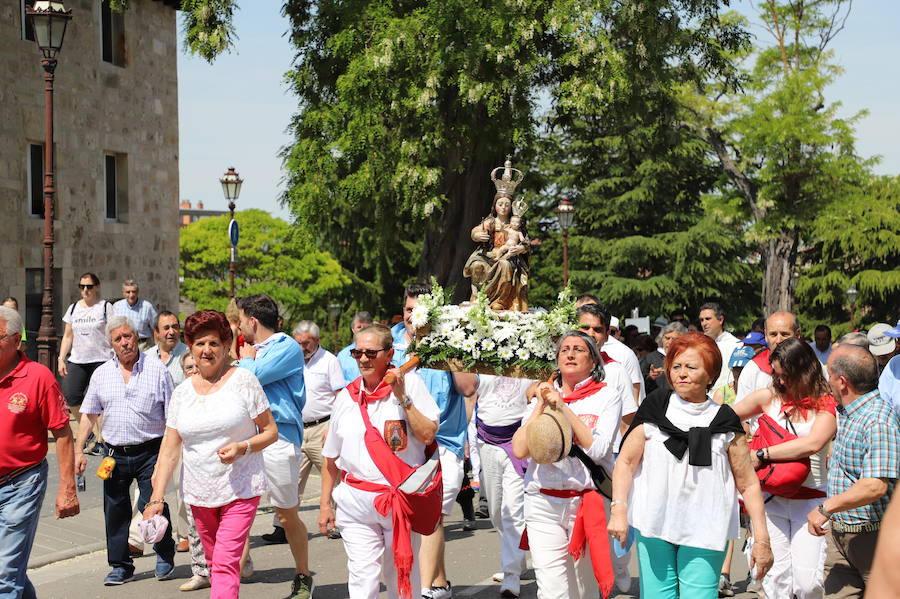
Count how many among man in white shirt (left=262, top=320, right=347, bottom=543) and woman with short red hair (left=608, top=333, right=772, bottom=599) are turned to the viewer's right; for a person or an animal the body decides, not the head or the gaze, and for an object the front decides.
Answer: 0

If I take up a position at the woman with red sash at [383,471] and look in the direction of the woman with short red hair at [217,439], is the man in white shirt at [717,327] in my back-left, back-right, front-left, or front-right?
back-right

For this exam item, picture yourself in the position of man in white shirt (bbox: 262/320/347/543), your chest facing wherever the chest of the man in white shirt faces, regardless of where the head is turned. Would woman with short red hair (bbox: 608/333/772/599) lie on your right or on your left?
on your left

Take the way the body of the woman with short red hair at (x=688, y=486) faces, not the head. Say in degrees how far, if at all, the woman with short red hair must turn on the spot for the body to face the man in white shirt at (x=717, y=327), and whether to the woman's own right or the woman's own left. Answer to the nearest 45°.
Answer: approximately 180°

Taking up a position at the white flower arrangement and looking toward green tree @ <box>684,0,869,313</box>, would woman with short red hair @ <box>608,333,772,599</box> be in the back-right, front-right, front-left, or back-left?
back-right

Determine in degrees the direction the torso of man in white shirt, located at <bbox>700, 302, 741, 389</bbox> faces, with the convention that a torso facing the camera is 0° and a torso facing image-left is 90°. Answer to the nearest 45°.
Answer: approximately 45°

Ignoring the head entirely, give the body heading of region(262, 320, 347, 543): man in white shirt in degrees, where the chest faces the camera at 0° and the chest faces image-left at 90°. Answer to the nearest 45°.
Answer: approximately 45°

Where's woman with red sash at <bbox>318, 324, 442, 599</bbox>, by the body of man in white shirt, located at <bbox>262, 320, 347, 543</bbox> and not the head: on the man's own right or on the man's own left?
on the man's own left

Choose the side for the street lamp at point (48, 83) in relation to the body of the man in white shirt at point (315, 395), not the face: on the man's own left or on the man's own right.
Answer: on the man's own right

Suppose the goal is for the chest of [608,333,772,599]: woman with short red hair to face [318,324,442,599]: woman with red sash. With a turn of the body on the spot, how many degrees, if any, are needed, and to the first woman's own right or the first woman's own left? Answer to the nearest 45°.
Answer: approximately 90° to the first woman's own right

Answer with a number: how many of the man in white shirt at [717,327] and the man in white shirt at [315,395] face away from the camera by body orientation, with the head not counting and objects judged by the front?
0
